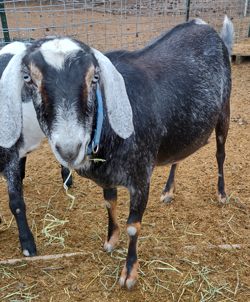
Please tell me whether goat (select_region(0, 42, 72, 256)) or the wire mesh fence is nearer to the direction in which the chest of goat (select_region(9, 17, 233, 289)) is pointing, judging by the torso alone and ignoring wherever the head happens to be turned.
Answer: the goat

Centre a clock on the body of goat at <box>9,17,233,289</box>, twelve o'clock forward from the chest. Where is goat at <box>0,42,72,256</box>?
goat at <box>0,42,72,256</box> is roughly at 2 o'clock from goat at <box>9,17,233,289</box>.

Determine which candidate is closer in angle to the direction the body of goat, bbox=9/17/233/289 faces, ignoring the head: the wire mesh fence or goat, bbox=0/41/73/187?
the goat

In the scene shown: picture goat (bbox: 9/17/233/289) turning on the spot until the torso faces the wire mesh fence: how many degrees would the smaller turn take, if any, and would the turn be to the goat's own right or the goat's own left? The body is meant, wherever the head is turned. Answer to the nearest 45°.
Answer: approximately 135° to the goat's own right

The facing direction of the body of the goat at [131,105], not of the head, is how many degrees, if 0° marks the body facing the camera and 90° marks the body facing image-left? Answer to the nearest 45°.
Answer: approximately 45°
